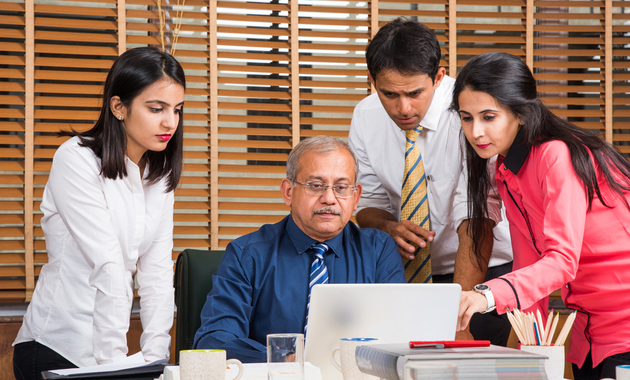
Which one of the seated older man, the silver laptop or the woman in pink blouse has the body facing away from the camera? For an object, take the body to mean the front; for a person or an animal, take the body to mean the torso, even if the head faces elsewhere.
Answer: the silver laptop

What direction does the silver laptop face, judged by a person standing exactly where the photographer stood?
facing away from the viewer

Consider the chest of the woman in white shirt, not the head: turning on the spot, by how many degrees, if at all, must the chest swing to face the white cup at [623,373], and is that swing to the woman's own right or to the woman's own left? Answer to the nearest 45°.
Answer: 0° — they already face it

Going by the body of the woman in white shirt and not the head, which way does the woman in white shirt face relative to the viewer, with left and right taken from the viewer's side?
facing the viewer and to the right of the viewer

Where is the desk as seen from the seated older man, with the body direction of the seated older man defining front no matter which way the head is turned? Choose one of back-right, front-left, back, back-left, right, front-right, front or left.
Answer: front

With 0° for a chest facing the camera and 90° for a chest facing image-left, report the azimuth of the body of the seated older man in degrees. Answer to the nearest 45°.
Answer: approximately 0°

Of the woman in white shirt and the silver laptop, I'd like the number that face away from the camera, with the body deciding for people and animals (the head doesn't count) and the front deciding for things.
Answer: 1

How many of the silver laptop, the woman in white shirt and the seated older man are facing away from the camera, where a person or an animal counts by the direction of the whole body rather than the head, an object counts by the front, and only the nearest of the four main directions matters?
1

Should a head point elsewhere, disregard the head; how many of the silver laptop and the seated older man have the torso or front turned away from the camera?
1
